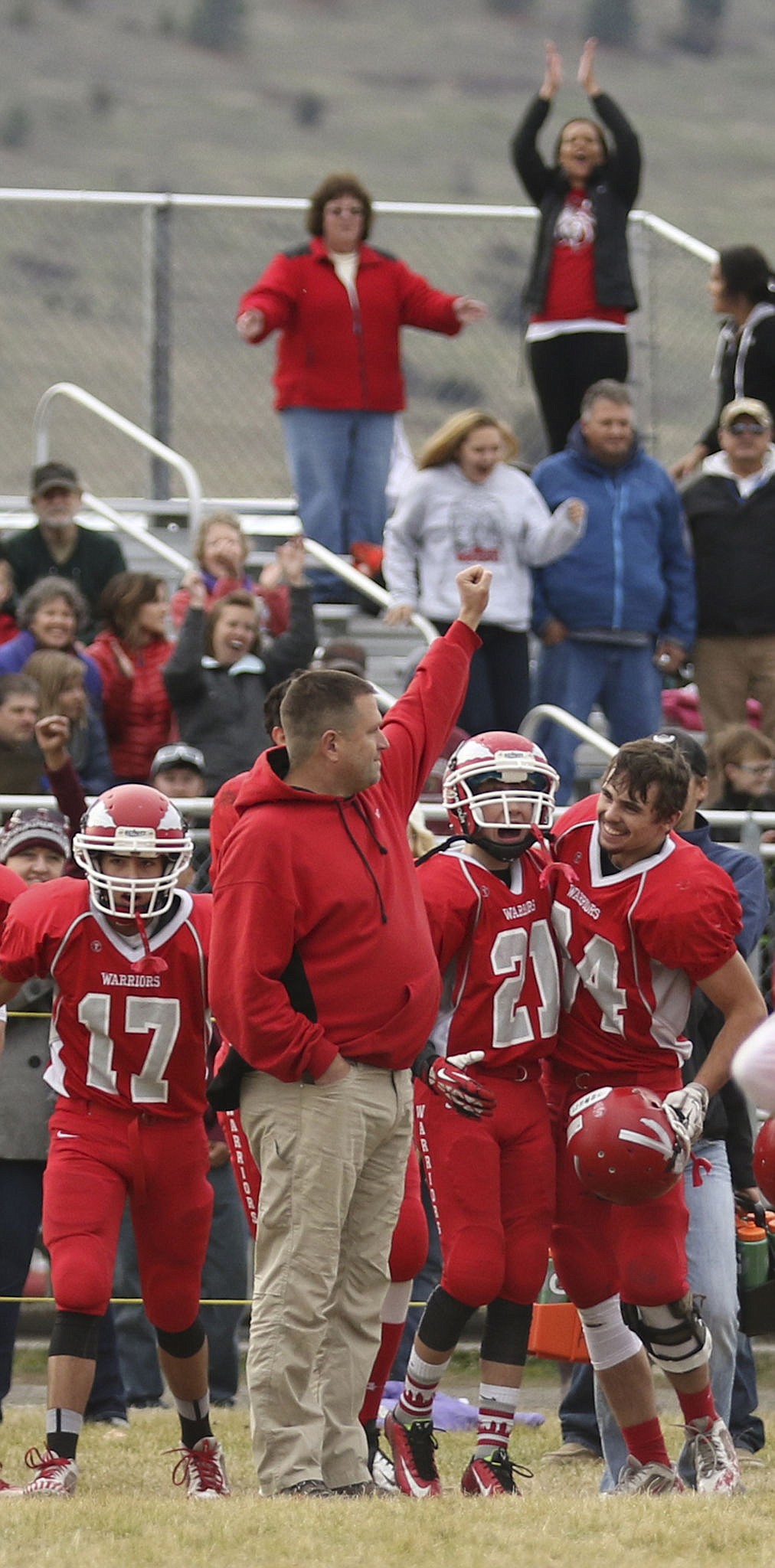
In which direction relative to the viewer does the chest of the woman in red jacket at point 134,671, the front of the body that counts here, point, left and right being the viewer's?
facing the viewer and to the right of the viewer

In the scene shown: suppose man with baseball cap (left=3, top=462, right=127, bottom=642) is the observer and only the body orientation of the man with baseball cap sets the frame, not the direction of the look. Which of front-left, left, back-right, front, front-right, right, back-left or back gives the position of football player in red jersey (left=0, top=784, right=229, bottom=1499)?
front

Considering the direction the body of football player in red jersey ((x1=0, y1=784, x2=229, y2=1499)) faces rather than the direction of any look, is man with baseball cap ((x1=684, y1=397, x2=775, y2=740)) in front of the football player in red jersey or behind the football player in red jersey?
behind

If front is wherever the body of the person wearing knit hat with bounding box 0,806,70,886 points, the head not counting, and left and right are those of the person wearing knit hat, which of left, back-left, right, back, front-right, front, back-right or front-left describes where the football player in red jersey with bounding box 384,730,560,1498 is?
front-left

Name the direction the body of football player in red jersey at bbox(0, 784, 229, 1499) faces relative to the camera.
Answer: toward the camera

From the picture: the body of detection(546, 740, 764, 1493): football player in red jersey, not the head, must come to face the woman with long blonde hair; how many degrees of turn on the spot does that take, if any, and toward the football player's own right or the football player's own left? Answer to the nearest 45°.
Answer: approximately 135° to the football player's own right

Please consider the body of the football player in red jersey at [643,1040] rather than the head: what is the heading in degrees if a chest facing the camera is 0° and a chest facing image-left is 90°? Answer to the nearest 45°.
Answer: approximately 45°

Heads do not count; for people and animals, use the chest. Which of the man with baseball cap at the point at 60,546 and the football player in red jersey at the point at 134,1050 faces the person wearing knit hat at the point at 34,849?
the man with baseball cap at the point at 60,546

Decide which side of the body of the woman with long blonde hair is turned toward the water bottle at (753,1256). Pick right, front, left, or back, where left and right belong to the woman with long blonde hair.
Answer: front

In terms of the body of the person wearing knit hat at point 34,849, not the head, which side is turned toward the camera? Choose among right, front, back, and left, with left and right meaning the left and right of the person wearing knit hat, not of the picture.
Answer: front

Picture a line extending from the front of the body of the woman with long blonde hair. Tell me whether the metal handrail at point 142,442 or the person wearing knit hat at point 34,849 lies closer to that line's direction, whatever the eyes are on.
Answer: the person wearing knit hat

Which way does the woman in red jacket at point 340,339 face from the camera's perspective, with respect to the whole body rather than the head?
toward the camera

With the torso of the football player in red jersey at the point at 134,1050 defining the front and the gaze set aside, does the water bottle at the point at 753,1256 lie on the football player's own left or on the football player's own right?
on the football player's own left

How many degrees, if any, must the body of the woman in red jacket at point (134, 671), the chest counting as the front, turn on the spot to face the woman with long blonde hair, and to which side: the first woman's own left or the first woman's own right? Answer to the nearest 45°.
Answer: approximately 45° to the first woman's own left

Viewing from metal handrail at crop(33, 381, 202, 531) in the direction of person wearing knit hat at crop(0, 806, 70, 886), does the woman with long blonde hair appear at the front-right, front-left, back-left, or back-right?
front-left

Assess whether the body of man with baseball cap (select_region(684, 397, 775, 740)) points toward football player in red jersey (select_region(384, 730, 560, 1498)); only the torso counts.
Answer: yes

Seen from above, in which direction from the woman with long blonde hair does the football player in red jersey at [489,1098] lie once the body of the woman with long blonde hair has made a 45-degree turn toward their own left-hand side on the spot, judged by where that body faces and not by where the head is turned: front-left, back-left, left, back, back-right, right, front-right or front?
front-right
